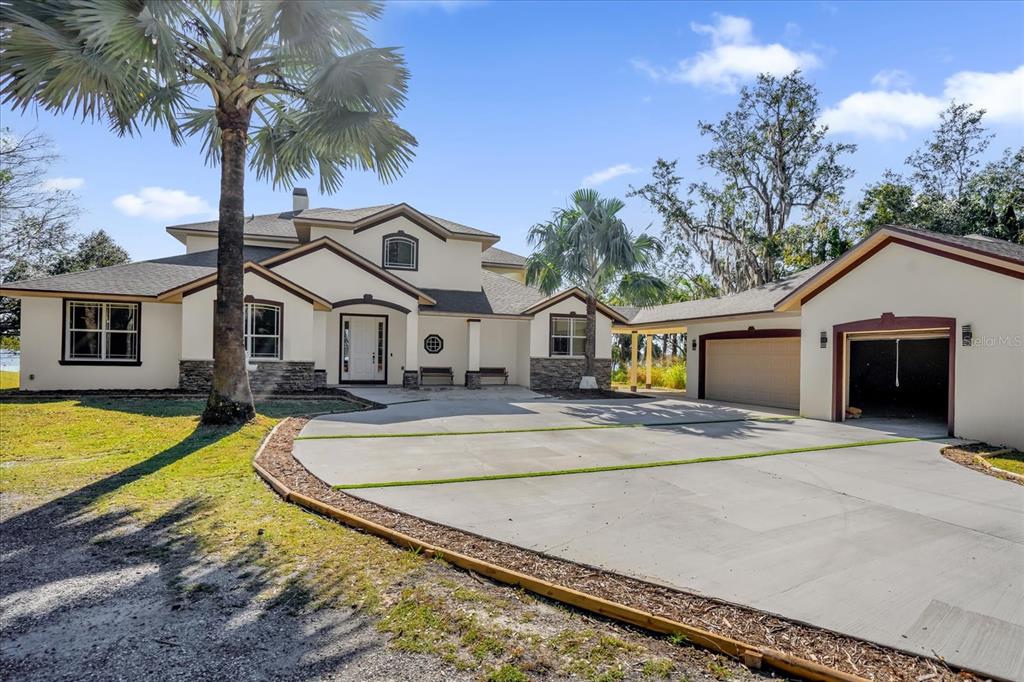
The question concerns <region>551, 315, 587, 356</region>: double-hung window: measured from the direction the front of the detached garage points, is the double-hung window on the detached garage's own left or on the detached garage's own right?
on the detached garage's own right

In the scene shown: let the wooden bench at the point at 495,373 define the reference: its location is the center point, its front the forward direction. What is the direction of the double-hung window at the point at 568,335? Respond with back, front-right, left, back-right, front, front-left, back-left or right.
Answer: left

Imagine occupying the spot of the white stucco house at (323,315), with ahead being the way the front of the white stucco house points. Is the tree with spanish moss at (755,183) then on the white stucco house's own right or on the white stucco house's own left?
on the white stucco house's own left

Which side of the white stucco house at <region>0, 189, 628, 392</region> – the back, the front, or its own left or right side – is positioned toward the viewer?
front

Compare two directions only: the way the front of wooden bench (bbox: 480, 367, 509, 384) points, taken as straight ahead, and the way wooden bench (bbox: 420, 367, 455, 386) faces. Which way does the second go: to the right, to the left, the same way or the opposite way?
the same way

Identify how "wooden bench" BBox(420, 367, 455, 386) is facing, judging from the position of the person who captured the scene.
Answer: facing the viewer

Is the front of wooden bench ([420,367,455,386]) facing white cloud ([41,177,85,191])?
no

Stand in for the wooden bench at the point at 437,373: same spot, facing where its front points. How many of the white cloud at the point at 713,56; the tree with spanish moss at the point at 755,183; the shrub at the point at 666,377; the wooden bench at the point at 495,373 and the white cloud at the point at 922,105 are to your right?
0

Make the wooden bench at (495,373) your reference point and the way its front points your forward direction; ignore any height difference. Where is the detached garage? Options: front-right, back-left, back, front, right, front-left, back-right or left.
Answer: front-left

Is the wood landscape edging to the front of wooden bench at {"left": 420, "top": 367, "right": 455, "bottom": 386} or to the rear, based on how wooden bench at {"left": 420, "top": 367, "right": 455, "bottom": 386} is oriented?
to the front

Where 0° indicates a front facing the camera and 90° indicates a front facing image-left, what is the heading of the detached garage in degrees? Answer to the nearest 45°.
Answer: approximately 45°

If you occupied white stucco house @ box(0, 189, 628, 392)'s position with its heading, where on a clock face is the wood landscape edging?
The wood landscape edging is roughly at 12 o'clock from the white stucco house.

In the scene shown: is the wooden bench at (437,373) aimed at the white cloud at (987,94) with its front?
no

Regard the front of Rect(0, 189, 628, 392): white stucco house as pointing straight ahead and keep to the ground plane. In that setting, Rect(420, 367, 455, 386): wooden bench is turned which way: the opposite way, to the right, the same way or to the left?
the same way

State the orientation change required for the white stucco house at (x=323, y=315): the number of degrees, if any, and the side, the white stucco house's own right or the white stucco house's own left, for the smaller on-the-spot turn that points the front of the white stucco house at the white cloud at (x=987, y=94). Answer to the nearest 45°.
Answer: approximately 90° to the white stucco house's own left

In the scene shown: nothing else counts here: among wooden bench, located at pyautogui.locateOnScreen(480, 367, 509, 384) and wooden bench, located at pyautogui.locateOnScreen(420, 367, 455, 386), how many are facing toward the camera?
2
